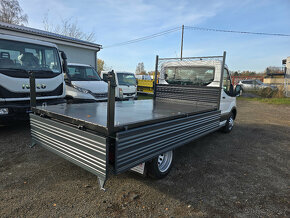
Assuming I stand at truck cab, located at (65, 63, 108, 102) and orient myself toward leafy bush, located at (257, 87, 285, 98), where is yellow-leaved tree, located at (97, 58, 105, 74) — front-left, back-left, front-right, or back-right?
front-left

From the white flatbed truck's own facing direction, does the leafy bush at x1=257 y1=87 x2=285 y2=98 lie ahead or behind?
ahead

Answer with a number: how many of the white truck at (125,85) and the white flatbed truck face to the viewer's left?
0

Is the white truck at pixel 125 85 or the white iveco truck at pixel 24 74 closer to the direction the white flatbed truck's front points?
the white truck

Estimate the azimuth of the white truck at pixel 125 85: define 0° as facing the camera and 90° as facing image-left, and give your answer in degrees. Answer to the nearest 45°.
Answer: approximately 315°

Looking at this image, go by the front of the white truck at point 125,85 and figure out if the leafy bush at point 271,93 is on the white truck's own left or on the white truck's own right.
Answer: on the white truck's own left

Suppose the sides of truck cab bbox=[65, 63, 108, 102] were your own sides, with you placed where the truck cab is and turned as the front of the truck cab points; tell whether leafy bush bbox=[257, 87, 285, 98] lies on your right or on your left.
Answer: on your left

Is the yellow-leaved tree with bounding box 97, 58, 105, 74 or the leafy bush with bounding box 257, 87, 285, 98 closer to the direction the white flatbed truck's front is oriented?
the leafy bush

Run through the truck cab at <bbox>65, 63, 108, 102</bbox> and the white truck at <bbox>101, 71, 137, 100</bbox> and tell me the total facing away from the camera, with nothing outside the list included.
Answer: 0

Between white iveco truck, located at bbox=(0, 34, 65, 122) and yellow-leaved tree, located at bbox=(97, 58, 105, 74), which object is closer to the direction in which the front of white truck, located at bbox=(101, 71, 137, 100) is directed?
the white iveco truck

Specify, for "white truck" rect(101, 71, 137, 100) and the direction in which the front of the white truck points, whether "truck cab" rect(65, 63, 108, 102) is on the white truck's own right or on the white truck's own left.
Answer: on the white truck's own right

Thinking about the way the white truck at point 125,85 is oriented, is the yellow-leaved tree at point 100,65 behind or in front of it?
behind

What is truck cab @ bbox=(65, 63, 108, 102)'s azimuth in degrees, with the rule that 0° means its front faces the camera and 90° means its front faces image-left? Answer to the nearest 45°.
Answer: approximately 315°

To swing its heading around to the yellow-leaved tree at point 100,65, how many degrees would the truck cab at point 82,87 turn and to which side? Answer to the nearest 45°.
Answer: approximately 135° to its left

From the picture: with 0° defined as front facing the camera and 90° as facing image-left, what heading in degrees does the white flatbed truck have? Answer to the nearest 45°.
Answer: approximately 225°
